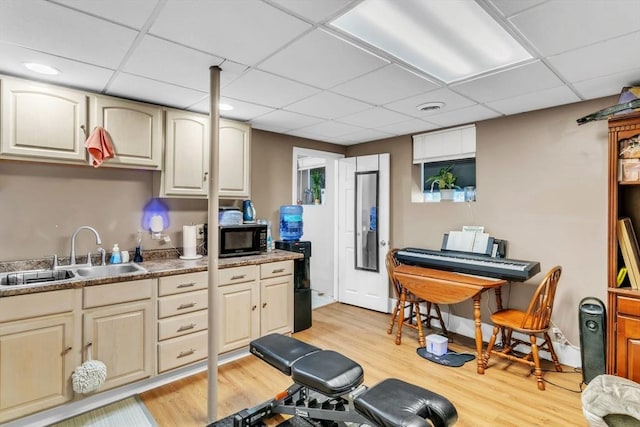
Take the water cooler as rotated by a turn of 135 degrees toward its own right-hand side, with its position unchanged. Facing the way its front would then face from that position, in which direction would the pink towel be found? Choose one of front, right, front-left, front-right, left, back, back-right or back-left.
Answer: front-left

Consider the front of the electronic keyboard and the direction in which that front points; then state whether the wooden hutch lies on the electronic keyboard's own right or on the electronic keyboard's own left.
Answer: on the electronic keyboard's own left

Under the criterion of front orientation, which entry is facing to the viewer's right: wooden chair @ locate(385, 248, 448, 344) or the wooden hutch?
the wooden chair

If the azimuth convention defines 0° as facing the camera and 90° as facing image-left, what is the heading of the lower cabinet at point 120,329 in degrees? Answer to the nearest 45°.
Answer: approximately 315°

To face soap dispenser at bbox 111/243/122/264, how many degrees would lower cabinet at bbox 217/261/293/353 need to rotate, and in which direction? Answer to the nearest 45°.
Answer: approximately 135° to its right

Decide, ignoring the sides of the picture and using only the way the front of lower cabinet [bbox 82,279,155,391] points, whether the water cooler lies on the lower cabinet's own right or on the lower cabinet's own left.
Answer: on the lower cabinet's own left

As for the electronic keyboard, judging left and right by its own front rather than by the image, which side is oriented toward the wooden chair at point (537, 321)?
left

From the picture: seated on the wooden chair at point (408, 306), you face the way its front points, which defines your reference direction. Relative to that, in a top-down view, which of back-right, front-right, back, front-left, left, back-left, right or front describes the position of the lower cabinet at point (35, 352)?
back-right

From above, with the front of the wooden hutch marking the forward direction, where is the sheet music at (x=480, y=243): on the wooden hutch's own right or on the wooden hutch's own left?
on the wooden hutch's own right

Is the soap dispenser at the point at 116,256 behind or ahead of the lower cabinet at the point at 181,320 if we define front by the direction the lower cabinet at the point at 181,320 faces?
behind

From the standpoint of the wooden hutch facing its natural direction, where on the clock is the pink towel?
The pink towel is roughly at 12 o'clock from the wooden hutch.
